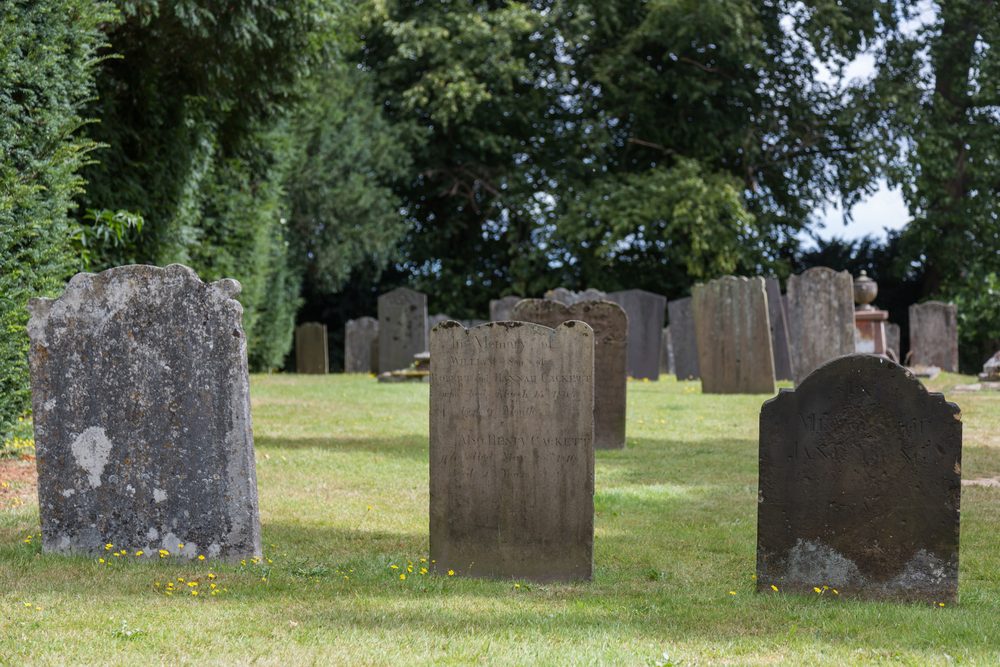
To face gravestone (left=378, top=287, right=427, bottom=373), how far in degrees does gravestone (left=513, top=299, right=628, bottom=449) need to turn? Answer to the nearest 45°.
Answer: approximately 180°

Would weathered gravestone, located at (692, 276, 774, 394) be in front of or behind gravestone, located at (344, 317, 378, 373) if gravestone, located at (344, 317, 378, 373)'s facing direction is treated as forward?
in front

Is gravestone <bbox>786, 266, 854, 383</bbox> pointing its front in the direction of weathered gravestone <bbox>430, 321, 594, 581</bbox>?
yes

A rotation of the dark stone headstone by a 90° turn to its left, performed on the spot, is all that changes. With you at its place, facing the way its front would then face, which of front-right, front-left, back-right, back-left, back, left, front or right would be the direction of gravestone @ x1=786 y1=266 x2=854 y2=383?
left

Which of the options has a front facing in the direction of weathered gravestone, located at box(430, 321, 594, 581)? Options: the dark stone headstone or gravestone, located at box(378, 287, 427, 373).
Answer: the gravestone

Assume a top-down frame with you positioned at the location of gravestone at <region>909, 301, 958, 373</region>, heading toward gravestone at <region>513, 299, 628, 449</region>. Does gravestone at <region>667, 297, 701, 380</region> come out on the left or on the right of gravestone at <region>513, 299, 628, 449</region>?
right

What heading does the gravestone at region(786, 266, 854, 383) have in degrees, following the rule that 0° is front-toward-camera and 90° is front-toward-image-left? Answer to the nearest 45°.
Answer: approximately 0°

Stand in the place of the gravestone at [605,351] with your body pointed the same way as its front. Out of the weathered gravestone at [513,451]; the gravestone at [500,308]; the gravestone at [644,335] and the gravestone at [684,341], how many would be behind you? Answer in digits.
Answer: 3

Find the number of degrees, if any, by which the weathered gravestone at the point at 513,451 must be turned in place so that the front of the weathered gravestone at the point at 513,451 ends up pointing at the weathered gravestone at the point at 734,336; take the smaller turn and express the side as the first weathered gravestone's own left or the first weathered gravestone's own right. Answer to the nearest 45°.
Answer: approximately 180°

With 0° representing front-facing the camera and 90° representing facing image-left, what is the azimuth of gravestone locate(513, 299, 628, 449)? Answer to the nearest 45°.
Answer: approximately 0°

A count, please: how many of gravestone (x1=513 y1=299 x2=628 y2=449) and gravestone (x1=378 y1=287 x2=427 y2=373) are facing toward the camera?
2
